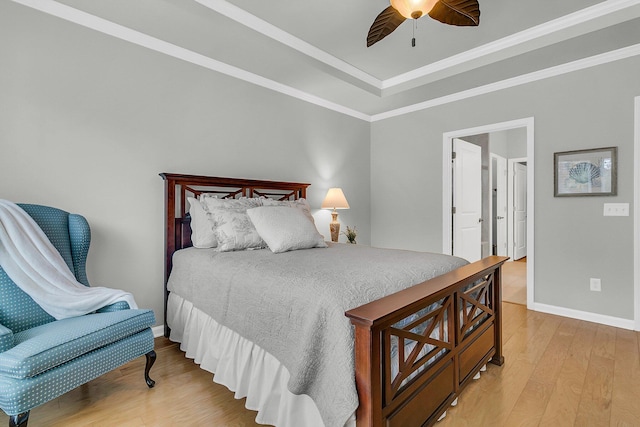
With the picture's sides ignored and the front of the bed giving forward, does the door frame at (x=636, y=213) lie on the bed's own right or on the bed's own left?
on the bed's own left

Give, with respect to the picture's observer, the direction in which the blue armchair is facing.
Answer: facing the viewer and to the right of the viewer

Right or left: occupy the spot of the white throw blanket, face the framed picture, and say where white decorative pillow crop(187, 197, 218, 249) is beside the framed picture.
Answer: left

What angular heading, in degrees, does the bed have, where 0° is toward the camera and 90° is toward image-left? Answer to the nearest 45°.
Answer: approximately 315°

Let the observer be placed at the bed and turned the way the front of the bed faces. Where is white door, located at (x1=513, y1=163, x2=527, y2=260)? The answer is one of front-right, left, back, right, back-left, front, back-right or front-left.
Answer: left

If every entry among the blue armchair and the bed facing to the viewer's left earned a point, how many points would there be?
0

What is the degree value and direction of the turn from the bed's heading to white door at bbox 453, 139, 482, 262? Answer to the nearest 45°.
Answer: approximately 90° to its left

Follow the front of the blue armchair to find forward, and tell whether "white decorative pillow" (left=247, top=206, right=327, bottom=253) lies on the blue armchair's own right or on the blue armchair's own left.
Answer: on the blue armchair's own left

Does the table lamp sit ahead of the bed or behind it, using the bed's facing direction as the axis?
behind

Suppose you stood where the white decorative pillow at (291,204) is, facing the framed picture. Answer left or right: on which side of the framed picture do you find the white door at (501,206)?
left
